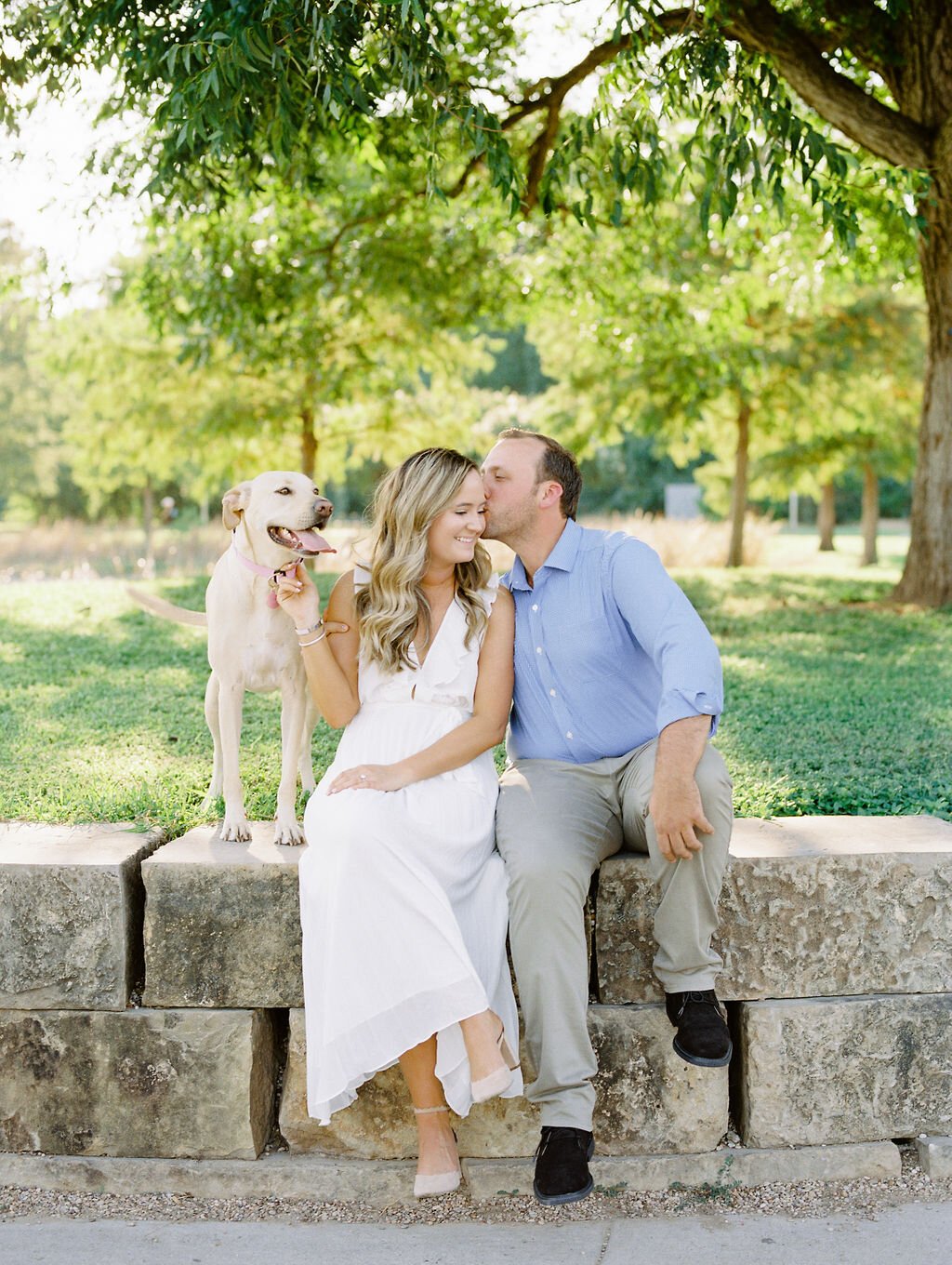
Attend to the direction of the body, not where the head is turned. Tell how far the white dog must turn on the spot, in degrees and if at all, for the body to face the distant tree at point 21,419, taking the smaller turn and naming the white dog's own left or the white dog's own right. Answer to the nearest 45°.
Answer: approximately 180°

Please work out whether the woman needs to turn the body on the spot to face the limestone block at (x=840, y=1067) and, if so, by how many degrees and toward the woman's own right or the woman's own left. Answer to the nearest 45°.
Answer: approximately 90° to the woman's own left

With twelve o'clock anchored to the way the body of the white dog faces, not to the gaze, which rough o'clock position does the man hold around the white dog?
The man is roughly at 10 o'clock from the white dog.

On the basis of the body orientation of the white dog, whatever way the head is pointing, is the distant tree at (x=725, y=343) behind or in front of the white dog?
behind

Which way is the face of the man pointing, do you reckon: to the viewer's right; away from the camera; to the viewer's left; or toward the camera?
to the viewer's left

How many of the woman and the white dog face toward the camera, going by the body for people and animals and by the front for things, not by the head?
2

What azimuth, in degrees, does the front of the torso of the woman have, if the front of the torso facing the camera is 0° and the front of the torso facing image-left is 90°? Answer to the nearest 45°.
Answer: approximately 0°

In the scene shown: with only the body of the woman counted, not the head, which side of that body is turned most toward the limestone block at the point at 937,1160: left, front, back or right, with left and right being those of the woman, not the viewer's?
left
